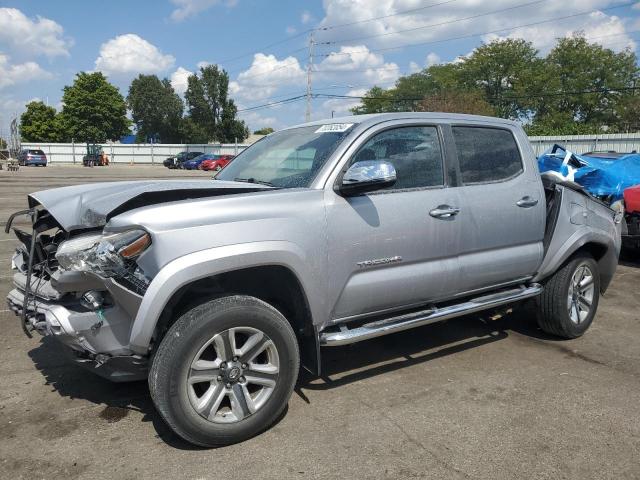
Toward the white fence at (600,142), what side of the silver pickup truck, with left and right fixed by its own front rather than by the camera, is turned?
back

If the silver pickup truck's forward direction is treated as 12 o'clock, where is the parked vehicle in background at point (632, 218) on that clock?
The parked vehicle in background is roughly at 6 o'clock from the silver pickup truck.

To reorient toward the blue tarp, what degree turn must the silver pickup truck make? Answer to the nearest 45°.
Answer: approximately 180°

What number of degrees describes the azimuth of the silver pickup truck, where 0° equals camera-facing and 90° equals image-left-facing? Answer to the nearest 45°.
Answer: approximately 45°
